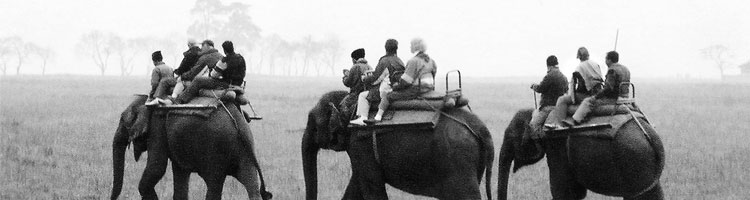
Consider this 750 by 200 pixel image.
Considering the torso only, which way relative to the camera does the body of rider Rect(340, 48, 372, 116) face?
to the viewer's left

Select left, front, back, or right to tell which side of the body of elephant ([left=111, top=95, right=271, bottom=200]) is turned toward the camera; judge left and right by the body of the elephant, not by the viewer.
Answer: left

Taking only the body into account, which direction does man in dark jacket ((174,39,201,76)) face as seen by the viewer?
to the viewer's left

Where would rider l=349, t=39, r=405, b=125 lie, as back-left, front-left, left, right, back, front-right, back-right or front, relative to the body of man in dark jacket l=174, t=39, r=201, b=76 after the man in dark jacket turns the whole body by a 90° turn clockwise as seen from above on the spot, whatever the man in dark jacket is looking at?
back-right

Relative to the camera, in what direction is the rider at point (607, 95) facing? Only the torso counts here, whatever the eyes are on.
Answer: to the viewer's left

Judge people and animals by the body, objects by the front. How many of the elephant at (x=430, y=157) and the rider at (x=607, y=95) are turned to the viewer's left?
2

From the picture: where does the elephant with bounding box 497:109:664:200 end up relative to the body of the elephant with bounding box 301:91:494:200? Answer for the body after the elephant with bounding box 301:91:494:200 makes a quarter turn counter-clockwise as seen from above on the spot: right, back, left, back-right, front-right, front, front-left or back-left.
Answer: left

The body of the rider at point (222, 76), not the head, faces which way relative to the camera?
to the viewer's left

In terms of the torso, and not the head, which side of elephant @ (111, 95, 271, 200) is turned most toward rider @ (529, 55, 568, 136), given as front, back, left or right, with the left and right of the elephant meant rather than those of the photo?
back

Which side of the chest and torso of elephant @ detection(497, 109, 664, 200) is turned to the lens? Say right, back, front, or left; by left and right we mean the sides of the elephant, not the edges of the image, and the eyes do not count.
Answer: left
